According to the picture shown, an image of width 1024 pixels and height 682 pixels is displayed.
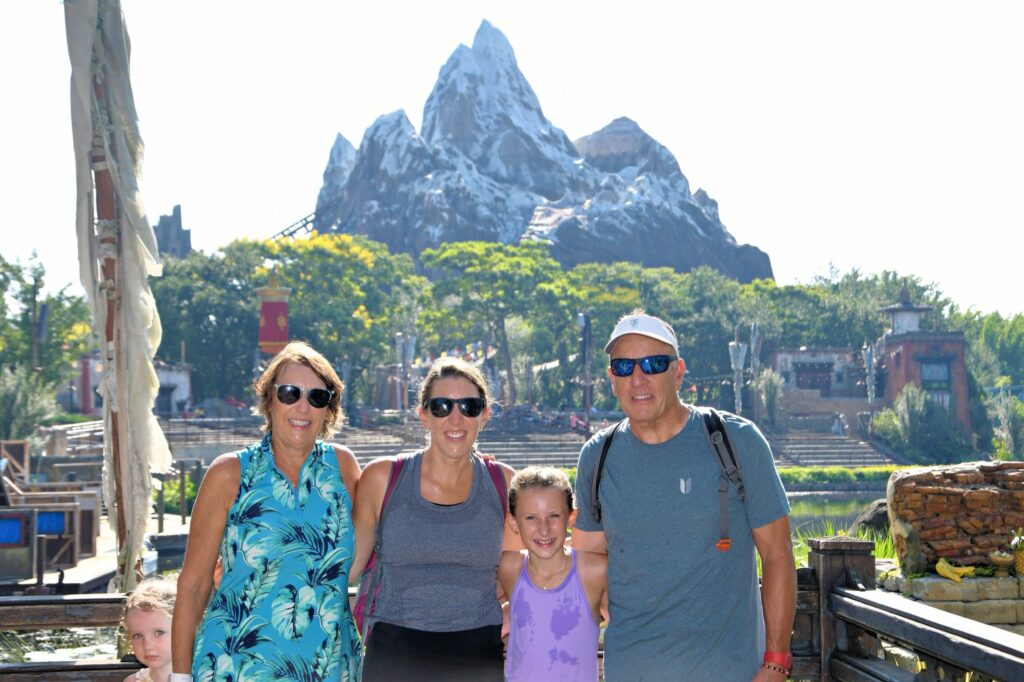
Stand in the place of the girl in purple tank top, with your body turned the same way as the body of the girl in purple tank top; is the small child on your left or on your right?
on your right

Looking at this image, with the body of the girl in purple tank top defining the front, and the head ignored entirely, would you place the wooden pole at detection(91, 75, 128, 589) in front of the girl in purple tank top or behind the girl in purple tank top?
behind

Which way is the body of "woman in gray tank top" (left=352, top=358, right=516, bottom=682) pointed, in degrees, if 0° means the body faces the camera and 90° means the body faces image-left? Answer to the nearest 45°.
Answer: approximately 0°

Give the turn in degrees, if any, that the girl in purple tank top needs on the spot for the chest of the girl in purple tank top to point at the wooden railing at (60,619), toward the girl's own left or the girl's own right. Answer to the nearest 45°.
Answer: approximately 135° to the girl's own right

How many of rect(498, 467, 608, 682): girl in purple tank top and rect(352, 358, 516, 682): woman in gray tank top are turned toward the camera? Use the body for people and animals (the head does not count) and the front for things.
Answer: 2

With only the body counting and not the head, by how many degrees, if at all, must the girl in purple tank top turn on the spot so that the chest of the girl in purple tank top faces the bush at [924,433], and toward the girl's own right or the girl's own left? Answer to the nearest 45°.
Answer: approximately 180°

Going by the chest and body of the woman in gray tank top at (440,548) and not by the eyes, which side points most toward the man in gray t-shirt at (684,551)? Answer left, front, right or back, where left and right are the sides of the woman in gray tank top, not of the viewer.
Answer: left

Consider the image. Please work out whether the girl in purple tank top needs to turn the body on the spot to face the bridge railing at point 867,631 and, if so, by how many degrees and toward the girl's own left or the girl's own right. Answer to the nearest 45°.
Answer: approximately 135° to the girl's own left

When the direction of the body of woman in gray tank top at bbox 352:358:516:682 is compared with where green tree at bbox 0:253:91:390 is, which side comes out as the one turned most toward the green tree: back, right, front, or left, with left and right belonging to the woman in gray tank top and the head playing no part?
back
